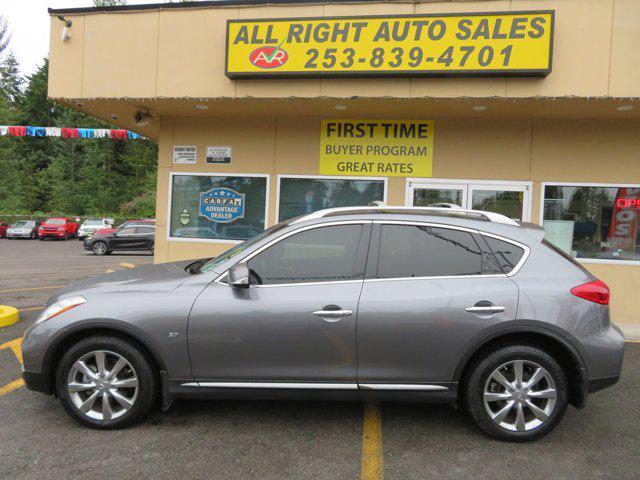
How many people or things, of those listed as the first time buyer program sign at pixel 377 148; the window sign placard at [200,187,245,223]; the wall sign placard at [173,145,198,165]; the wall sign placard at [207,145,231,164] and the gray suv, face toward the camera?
4

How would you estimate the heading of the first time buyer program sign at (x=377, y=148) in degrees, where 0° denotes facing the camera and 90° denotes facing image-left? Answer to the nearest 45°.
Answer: approximately 0°

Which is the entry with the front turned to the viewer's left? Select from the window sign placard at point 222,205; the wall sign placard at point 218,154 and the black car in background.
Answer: the black car in background

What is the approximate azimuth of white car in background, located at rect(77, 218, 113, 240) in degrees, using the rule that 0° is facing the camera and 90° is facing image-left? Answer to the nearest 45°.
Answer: approximately 45°

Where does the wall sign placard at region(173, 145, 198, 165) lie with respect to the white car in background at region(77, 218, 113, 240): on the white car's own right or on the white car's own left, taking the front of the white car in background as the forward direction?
on the white car's own left

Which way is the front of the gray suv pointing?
to the viewer's left

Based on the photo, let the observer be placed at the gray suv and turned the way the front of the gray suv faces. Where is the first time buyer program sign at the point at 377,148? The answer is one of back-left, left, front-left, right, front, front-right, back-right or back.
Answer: right

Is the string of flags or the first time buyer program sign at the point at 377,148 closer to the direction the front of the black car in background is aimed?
the string of flags

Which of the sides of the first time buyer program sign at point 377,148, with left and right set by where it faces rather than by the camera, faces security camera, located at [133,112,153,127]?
right

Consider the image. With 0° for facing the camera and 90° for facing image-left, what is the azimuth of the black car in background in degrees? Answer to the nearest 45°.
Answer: approximately 90°

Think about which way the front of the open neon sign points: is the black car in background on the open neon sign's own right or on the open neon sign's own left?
on the open neon sign's own right

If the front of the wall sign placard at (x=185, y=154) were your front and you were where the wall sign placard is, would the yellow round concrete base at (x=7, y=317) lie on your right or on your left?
on your right

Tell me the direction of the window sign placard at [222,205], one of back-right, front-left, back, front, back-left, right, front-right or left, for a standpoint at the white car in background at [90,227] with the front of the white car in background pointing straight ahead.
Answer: front-left
